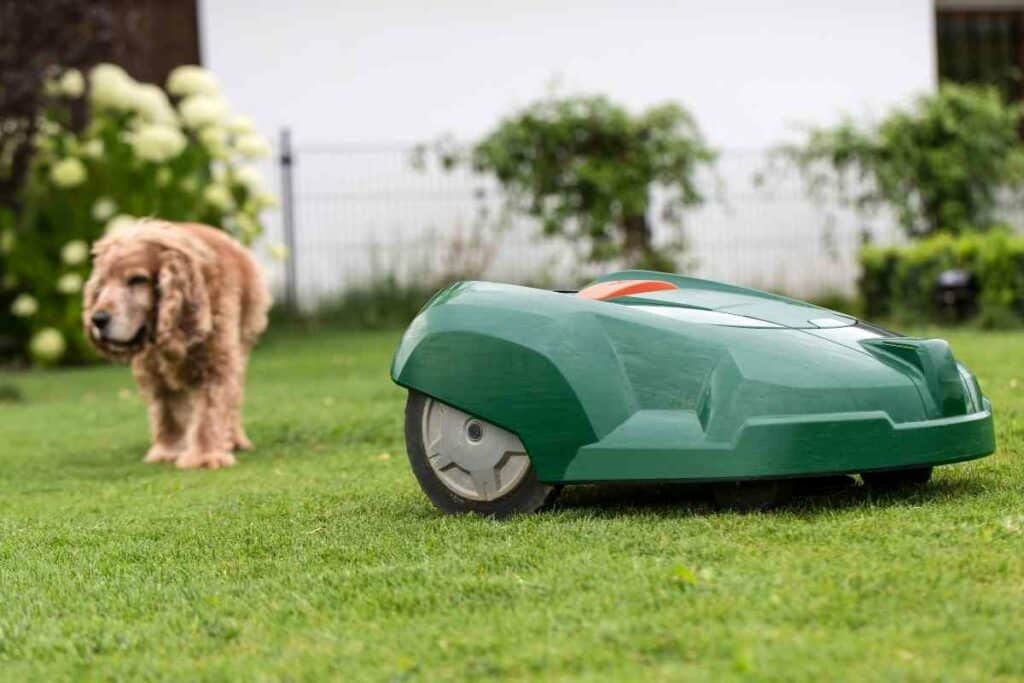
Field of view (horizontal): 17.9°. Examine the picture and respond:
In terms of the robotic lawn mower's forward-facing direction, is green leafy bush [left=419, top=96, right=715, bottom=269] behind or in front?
behind

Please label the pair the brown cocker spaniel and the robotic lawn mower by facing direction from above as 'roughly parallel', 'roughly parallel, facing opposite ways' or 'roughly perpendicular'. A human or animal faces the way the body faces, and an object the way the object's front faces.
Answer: roughly perpendicular

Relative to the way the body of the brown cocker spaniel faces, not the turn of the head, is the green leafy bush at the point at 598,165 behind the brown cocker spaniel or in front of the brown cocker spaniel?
behind

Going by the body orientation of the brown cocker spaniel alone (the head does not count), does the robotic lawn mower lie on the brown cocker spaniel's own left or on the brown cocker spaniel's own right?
on the brown cocker spaniel's own left

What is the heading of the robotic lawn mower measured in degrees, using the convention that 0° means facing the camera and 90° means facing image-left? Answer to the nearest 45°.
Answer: approximately 315°

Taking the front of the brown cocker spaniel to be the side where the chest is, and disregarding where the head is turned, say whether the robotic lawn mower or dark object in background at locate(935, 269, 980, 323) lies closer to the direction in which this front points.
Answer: the robotic lawn mower

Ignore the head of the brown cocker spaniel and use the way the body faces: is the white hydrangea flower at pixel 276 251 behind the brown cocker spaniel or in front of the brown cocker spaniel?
behind

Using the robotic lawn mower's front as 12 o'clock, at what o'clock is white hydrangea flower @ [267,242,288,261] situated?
The white hydrangea flower is roughly at 7 o'clock from the robotic lawn mower.

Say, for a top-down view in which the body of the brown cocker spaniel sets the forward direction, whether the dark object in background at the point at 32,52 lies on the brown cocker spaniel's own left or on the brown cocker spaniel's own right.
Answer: on the brown cocker spaniel's own right

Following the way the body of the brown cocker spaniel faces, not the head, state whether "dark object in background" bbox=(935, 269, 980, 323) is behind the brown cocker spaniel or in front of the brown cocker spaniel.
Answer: behind

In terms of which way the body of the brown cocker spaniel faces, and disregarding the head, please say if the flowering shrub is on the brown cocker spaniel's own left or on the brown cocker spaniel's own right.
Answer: on the brown cocker spaniel's own right
